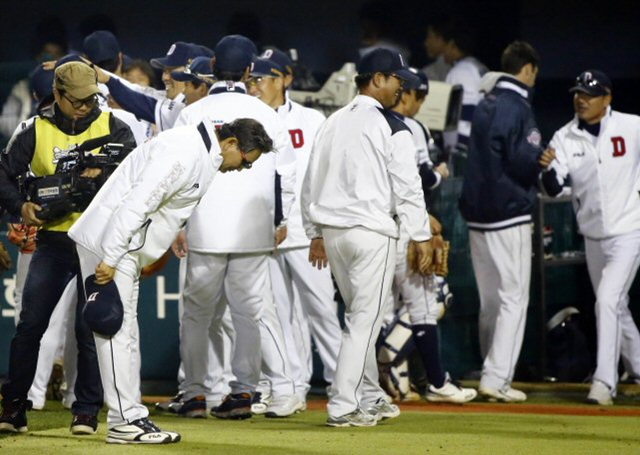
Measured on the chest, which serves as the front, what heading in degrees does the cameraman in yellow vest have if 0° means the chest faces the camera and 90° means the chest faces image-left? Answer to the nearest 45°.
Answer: approximately 0°
